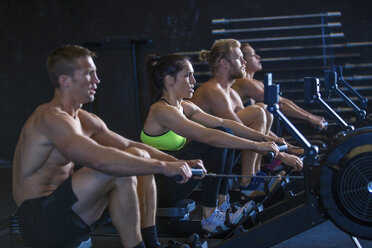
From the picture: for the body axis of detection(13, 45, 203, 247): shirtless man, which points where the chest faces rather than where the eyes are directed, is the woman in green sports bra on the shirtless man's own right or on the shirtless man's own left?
on the shirtless man's own left

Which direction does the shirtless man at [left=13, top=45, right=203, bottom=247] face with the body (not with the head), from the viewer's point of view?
to the viewer's right

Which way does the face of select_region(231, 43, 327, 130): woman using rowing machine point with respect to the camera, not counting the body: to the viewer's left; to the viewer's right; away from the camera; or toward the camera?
to the viewer's right

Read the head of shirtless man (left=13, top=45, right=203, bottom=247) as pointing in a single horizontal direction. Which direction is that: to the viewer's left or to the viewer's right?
to the viewer's right

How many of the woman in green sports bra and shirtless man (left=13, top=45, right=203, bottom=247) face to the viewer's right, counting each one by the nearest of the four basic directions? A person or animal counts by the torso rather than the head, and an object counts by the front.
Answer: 2

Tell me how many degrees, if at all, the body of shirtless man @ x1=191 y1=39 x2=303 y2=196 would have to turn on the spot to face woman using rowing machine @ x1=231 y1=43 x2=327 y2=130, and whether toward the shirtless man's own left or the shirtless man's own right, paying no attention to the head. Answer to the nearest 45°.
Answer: approximately 90° to the shirtless man's own left

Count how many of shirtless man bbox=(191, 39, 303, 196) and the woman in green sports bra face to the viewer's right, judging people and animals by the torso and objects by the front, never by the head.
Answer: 2

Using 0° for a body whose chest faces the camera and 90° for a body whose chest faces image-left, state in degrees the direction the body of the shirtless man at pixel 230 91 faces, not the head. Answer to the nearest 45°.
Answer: approximately 270°

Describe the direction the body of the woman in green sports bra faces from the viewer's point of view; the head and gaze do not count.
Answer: to the viewer's right
